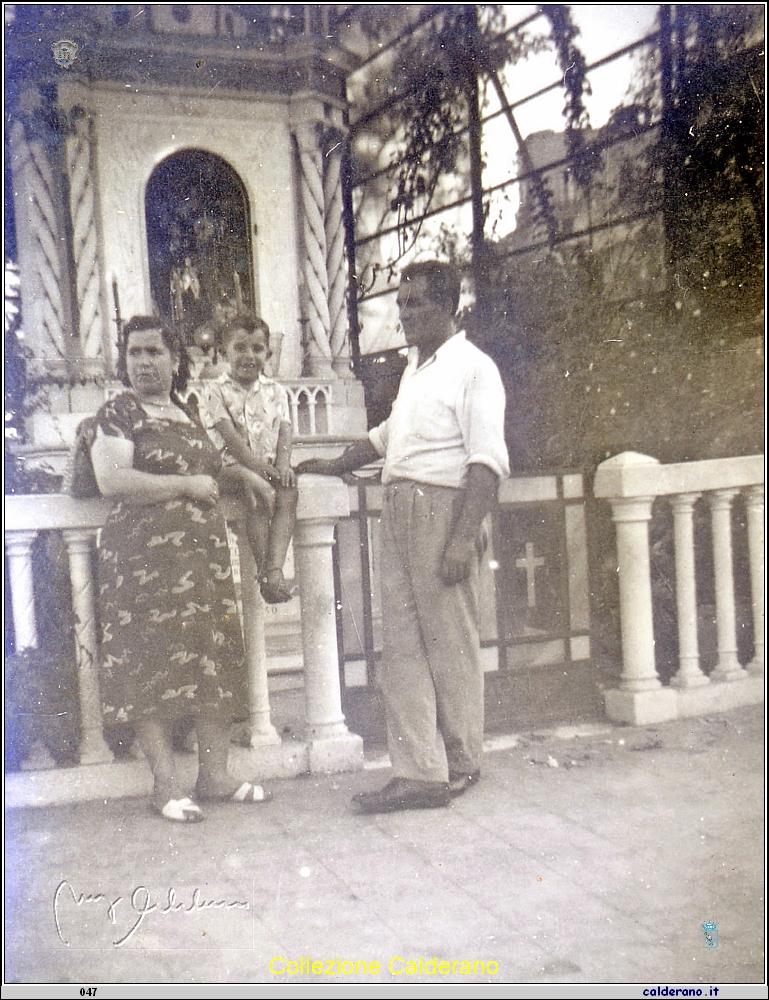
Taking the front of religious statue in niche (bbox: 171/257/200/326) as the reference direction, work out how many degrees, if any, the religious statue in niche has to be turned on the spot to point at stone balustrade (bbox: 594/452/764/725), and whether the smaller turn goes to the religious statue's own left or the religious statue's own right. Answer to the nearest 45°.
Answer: approximately 90° to the religious statue's own left

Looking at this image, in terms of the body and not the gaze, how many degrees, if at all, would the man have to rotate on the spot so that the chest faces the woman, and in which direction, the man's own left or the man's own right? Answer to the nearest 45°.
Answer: approximately 45° to the man's own right

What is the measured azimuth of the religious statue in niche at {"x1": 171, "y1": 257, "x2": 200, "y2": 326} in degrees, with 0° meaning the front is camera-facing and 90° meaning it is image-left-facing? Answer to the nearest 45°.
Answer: approximately 0°

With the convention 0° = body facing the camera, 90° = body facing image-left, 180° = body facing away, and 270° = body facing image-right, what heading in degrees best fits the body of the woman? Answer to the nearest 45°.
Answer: approximately 315°

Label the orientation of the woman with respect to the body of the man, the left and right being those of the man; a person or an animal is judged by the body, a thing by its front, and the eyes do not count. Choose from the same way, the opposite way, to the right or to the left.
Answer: to the left
